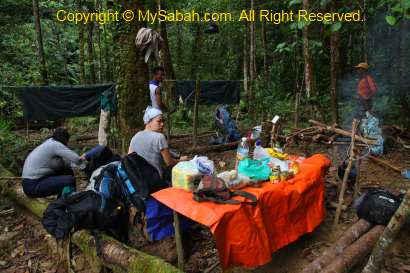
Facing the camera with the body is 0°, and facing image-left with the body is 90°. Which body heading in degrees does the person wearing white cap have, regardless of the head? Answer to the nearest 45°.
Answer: approximately 225°

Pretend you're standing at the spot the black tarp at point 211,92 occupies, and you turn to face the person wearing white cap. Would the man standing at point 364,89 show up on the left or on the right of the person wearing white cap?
left

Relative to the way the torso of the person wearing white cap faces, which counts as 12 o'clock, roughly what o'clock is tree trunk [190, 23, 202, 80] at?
The tree trunk is roughly at 11 o'clock from the person wearing white cap.

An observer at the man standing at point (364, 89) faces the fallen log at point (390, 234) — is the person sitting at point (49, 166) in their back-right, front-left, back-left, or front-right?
front-right

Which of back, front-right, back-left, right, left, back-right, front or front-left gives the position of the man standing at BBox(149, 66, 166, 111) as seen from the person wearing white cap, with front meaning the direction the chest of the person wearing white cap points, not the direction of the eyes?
front-left

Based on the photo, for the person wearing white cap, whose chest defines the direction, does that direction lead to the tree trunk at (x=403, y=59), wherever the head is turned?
yes

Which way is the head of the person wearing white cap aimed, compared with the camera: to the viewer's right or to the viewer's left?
to the viewer's right

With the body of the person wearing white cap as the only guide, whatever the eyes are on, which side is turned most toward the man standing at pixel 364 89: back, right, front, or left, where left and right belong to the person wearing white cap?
front
